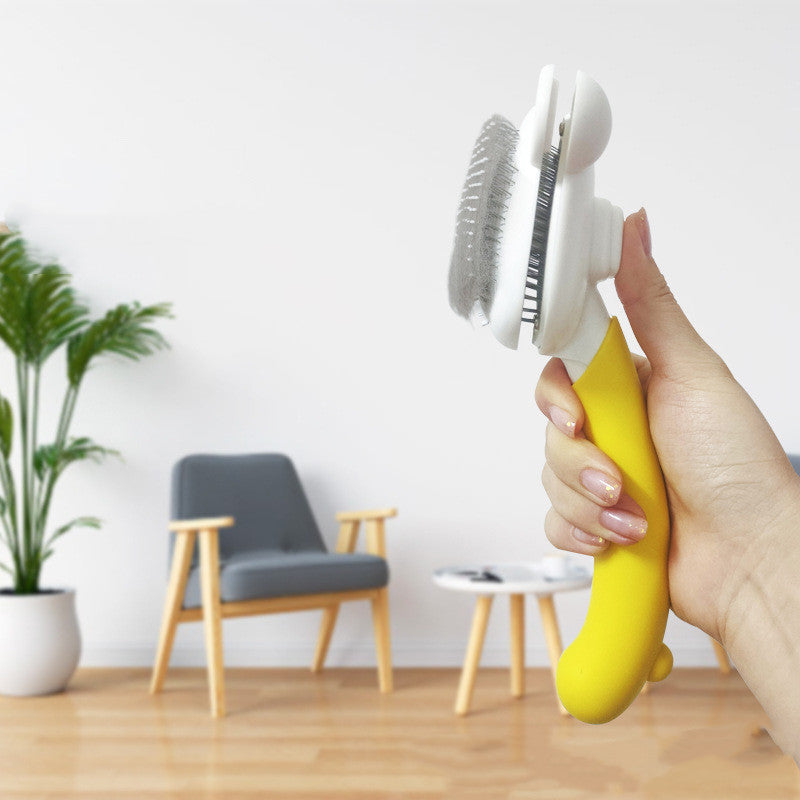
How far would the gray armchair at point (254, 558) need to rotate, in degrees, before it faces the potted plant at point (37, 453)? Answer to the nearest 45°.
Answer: approximately 135° to its right

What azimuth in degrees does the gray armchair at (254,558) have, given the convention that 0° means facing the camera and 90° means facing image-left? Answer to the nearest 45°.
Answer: approximately 315°
